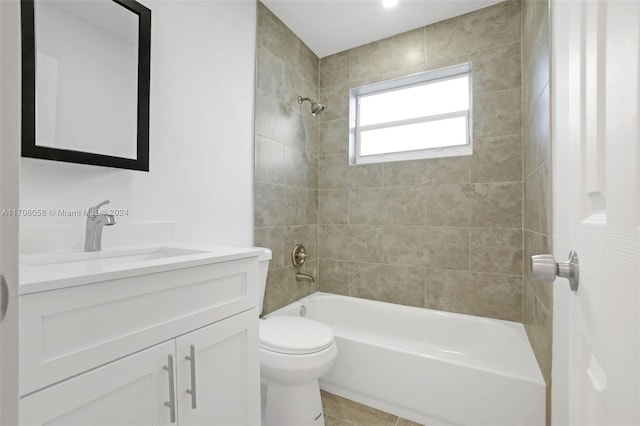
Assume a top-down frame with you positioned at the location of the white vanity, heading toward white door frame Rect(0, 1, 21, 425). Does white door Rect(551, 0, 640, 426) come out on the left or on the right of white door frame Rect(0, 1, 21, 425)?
left

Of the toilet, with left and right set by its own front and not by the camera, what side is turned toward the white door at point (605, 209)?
front

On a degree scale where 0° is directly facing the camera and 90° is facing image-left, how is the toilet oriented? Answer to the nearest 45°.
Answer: approximately 315°

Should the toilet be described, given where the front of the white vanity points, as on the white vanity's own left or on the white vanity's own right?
on the white vanity's own left

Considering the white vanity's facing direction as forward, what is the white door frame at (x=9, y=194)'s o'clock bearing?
The white door frame is roughly at 2 o'clock from the white vanity.

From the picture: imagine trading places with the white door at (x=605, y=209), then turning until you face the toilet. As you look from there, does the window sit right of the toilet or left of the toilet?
right

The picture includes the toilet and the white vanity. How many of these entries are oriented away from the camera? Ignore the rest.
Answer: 0

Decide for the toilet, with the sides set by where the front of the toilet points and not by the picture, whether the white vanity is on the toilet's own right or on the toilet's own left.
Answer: on the toilet's own right

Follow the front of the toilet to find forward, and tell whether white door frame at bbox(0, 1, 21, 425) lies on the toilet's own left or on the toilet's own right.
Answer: on the toilet's own right

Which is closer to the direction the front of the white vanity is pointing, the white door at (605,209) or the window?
the white door
